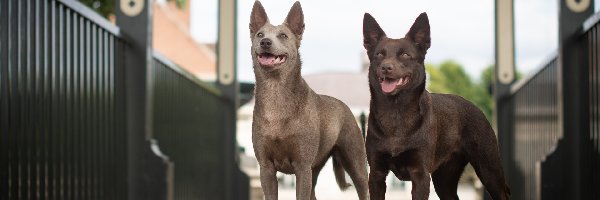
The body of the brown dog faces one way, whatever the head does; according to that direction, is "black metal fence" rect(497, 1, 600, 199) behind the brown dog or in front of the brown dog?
behind

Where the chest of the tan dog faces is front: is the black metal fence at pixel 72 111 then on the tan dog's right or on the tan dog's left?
on the tan dog's right

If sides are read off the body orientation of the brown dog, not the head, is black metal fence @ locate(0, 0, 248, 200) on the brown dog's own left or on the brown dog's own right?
on the brown dog's own right

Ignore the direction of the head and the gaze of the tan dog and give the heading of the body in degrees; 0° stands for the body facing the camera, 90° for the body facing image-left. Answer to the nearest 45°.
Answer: approximately 45°

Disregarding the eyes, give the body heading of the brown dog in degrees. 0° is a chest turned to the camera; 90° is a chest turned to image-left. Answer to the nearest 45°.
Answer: approximately 45°

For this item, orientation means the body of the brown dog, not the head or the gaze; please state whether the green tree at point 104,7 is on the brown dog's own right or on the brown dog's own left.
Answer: on the brown dog's own right
